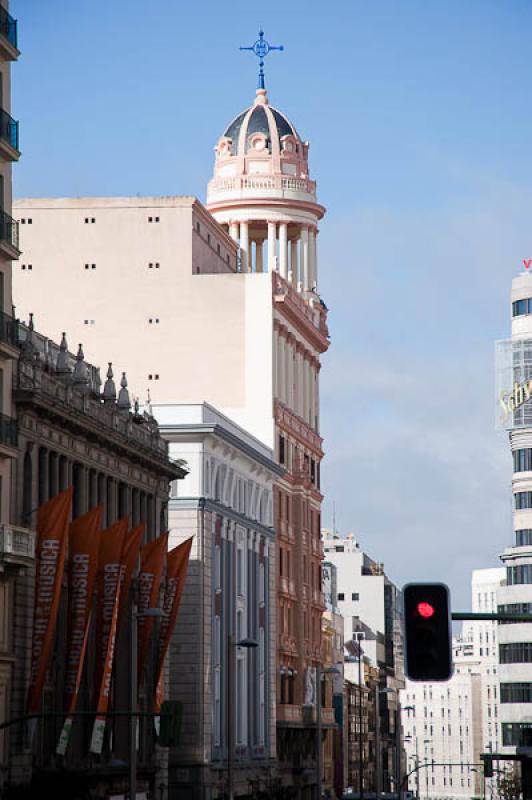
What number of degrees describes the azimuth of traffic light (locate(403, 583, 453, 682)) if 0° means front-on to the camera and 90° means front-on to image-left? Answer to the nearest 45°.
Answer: approximately 0°
